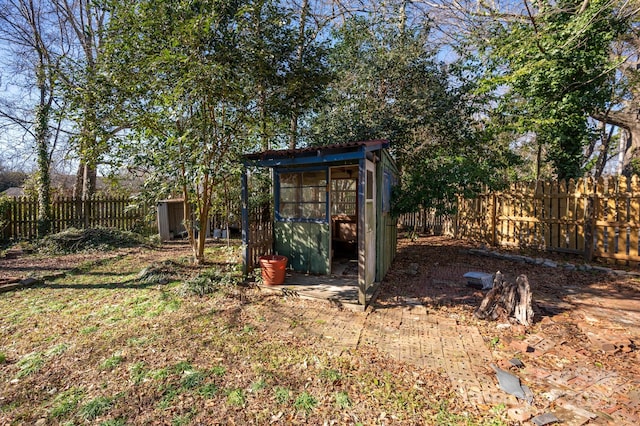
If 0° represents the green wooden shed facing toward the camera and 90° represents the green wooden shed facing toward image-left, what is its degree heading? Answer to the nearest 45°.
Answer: approximately 45°

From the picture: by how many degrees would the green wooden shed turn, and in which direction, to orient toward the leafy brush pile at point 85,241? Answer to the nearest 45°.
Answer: approximately 90° to its right

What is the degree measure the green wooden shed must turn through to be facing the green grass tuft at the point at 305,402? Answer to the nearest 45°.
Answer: approximately 45° to its left

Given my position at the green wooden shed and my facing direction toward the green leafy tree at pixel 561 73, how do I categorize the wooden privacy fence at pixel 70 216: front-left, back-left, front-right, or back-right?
back-left

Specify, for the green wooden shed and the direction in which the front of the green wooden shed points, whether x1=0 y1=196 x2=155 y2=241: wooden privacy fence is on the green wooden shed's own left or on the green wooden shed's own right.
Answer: on the green wooden shed's own right

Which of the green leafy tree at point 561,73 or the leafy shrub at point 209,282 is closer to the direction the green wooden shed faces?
the leafy shrub

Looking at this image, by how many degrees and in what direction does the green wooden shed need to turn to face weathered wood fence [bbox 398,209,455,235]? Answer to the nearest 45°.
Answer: approximately 180°

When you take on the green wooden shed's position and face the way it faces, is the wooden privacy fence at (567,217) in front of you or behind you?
behind

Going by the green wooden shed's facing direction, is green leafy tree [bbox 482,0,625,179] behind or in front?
behind

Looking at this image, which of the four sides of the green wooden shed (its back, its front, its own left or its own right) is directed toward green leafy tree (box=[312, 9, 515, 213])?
back
